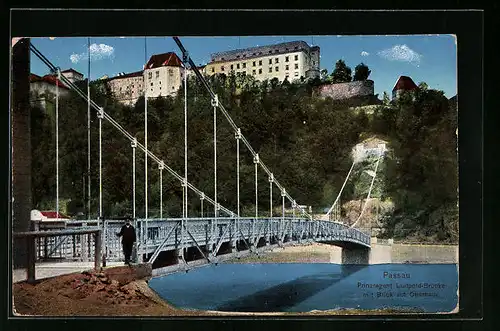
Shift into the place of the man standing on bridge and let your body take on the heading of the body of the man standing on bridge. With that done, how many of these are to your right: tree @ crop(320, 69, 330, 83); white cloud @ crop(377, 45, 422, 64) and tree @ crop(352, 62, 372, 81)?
0

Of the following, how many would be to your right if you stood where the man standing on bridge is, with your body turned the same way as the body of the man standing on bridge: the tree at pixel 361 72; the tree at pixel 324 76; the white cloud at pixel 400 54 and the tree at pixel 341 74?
0

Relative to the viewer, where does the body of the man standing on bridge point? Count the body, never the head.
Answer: toward the camera

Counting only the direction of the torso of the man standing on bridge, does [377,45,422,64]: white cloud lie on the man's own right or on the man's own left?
on the man's own left
